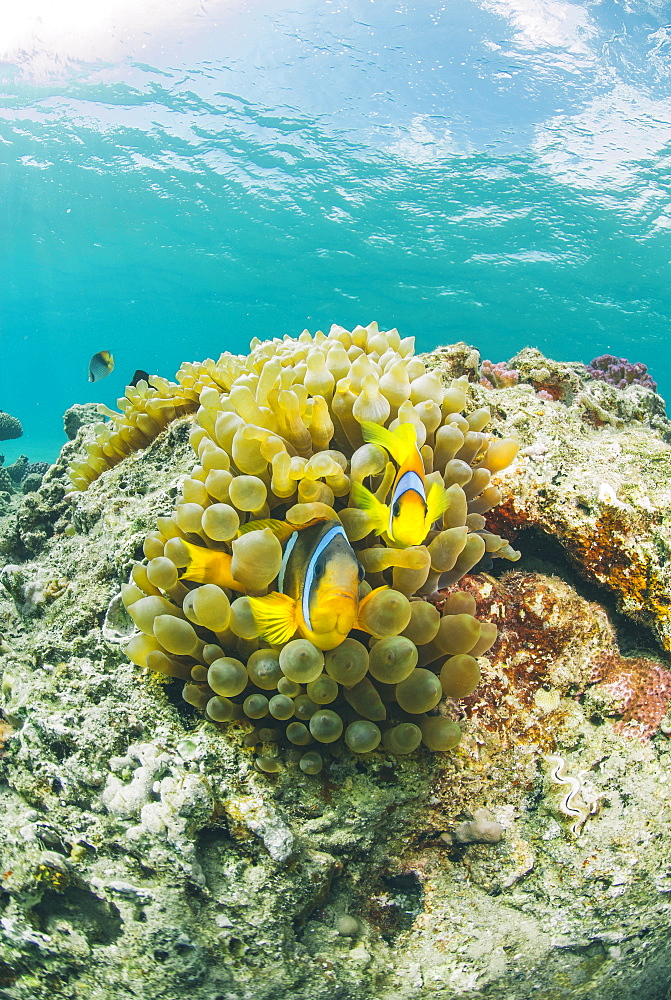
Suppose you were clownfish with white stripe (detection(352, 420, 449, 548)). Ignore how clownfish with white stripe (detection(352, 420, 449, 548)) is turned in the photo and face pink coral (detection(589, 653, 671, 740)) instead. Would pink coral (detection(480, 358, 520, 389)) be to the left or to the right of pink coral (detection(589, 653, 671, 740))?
left

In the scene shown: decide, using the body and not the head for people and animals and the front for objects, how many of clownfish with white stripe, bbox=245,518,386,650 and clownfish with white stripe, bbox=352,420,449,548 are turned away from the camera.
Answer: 0

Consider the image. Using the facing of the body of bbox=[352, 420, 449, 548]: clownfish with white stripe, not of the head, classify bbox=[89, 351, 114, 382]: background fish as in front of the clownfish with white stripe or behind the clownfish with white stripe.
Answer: behind

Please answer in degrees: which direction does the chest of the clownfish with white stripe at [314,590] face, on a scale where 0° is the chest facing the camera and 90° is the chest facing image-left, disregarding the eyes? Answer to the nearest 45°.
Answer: approximately 315°

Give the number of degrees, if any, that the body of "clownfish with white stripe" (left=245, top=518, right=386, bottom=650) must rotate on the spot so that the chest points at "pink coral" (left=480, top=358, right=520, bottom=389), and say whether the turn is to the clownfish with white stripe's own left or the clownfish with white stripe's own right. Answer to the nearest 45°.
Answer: approximately 135° to the clownfish with white stripe's own left

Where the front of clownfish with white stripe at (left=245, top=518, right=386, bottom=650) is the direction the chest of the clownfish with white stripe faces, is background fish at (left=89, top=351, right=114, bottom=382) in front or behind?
behind

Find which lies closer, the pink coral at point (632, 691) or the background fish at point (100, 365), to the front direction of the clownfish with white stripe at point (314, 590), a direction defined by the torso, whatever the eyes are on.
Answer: the pink coral

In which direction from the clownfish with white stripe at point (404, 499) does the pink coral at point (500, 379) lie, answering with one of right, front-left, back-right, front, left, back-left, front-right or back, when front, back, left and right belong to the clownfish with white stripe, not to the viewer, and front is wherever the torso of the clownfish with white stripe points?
back

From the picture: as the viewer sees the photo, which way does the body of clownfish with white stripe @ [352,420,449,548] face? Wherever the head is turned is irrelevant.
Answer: toward the camera

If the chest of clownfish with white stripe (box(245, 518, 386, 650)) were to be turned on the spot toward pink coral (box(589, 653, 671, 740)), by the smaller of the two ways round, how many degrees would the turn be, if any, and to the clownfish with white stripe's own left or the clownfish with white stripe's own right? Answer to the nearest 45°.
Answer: approximately 90° to the clownfish with white stripe's own left
